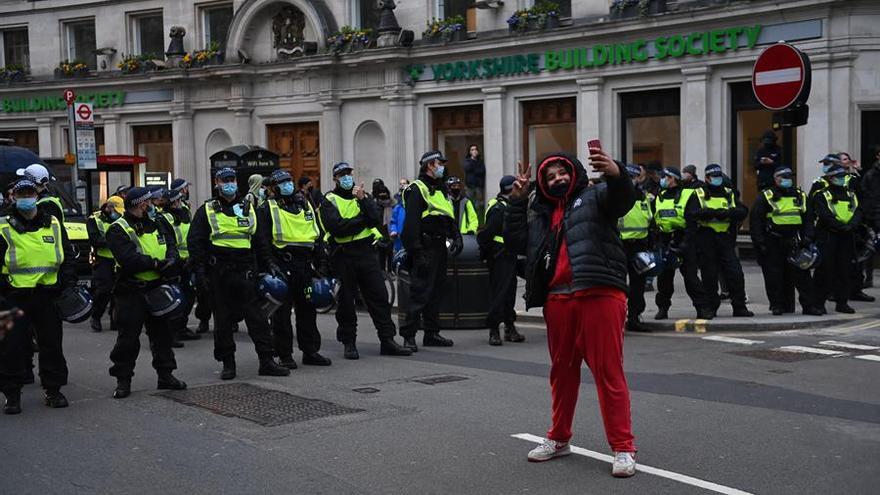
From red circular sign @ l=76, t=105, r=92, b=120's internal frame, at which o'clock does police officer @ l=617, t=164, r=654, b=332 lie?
The police officer is roughly at 11 o'clock from the red circular sign.

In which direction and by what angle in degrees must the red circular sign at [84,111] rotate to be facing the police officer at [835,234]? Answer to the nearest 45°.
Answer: approximately 45° to its left

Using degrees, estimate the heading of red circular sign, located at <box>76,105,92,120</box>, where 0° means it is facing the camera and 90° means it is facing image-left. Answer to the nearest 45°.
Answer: approximately 0°

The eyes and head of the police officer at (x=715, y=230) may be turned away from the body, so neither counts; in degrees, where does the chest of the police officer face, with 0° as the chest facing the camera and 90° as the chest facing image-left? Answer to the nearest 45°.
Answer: approximately 0°

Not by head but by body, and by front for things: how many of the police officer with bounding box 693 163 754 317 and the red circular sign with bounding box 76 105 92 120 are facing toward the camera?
2

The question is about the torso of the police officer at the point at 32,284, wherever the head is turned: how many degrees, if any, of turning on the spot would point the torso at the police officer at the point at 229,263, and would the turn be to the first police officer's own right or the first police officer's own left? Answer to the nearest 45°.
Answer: approximately 90° to the first police officer's own left

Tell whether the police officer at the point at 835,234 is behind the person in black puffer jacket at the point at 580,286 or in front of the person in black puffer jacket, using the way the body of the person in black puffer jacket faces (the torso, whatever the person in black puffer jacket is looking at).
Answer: behind
